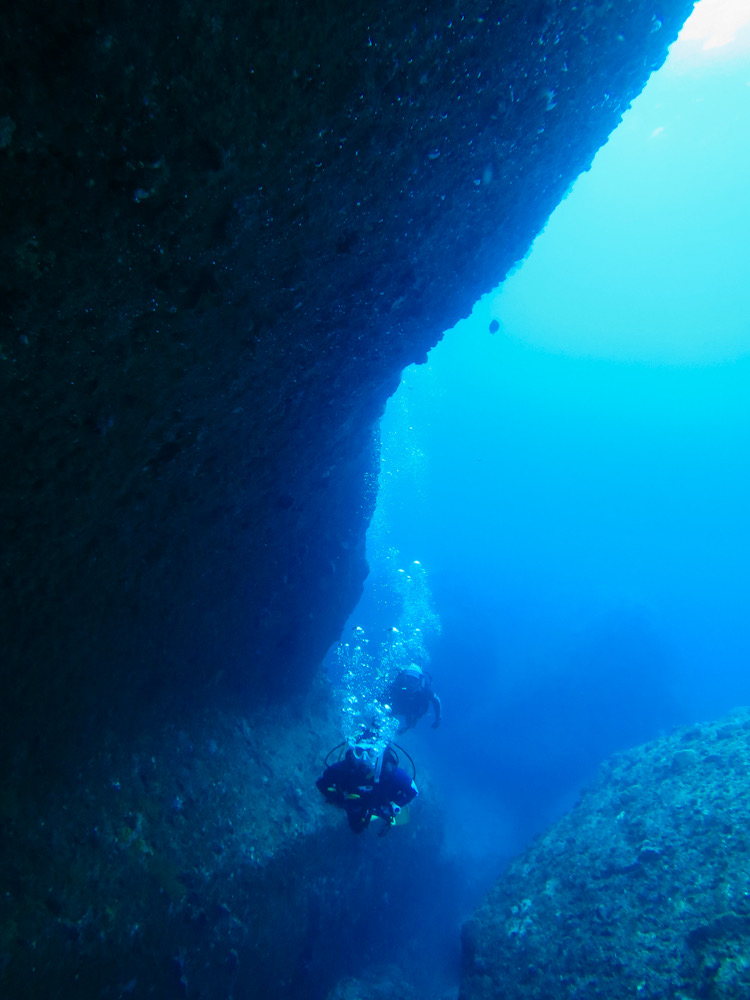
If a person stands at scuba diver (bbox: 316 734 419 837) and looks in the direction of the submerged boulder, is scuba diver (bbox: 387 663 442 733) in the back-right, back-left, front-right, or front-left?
front-left

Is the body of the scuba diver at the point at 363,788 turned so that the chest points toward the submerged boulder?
no

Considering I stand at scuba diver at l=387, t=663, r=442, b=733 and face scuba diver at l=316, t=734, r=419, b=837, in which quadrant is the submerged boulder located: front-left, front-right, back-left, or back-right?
front-left
